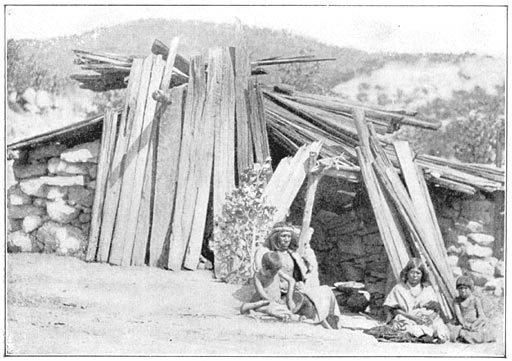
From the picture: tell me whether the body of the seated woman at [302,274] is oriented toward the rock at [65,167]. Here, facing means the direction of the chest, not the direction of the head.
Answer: no

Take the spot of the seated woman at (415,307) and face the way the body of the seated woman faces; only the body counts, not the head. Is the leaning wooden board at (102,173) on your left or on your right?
on your right

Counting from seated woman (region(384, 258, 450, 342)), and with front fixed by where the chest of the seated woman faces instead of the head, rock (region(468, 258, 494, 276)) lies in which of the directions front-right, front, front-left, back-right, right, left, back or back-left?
back-left

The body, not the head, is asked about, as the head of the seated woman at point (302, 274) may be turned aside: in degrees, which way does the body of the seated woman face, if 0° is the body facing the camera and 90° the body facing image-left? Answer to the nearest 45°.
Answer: approximately 315°

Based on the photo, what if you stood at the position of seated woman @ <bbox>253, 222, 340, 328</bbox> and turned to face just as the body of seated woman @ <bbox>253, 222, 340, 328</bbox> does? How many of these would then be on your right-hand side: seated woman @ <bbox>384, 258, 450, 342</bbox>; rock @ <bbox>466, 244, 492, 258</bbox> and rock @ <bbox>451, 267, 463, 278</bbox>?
0

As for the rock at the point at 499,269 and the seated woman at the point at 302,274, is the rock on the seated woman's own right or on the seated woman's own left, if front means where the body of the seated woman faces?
on the seated woman's own left

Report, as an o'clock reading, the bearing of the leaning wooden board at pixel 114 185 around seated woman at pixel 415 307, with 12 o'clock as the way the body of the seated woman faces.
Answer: The leaning wooden board is roughly at 3 o'clock from the seated woman.

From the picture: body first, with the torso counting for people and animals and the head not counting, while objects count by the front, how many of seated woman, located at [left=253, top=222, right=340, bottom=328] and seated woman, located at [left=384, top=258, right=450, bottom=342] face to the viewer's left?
0

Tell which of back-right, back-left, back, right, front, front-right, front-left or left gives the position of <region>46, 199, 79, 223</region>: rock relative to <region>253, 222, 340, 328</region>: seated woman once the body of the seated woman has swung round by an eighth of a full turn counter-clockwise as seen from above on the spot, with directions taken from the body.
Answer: back

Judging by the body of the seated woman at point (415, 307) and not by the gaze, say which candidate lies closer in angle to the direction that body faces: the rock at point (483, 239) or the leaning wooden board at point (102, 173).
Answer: the leaning wooden board

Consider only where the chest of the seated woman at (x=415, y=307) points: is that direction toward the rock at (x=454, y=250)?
no

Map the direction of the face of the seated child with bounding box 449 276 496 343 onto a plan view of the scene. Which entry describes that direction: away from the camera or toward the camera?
toward the camera

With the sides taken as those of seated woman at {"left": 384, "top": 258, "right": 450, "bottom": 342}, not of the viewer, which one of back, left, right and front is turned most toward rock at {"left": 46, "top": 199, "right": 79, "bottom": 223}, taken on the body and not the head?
right

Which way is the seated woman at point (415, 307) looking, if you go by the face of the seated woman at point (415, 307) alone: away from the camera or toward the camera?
toward the camera

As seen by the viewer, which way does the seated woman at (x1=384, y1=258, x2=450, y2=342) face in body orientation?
toward the camera

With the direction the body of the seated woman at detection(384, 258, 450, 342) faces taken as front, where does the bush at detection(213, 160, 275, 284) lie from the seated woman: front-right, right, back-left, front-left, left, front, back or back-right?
right

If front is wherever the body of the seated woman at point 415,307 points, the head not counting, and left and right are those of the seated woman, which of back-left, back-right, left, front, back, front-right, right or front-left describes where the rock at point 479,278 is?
back-left

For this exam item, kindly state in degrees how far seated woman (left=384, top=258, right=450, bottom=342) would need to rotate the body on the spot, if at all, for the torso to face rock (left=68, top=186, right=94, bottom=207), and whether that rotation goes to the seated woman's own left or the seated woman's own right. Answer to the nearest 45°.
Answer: approximately 90° to the seated woman's own right

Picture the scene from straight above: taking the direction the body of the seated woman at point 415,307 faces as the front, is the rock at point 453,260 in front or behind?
behind

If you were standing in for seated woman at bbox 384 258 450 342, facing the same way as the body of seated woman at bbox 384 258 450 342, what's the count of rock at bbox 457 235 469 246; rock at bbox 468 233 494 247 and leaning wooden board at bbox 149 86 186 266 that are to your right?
1

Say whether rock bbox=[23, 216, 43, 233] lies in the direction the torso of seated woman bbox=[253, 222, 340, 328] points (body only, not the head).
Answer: no
